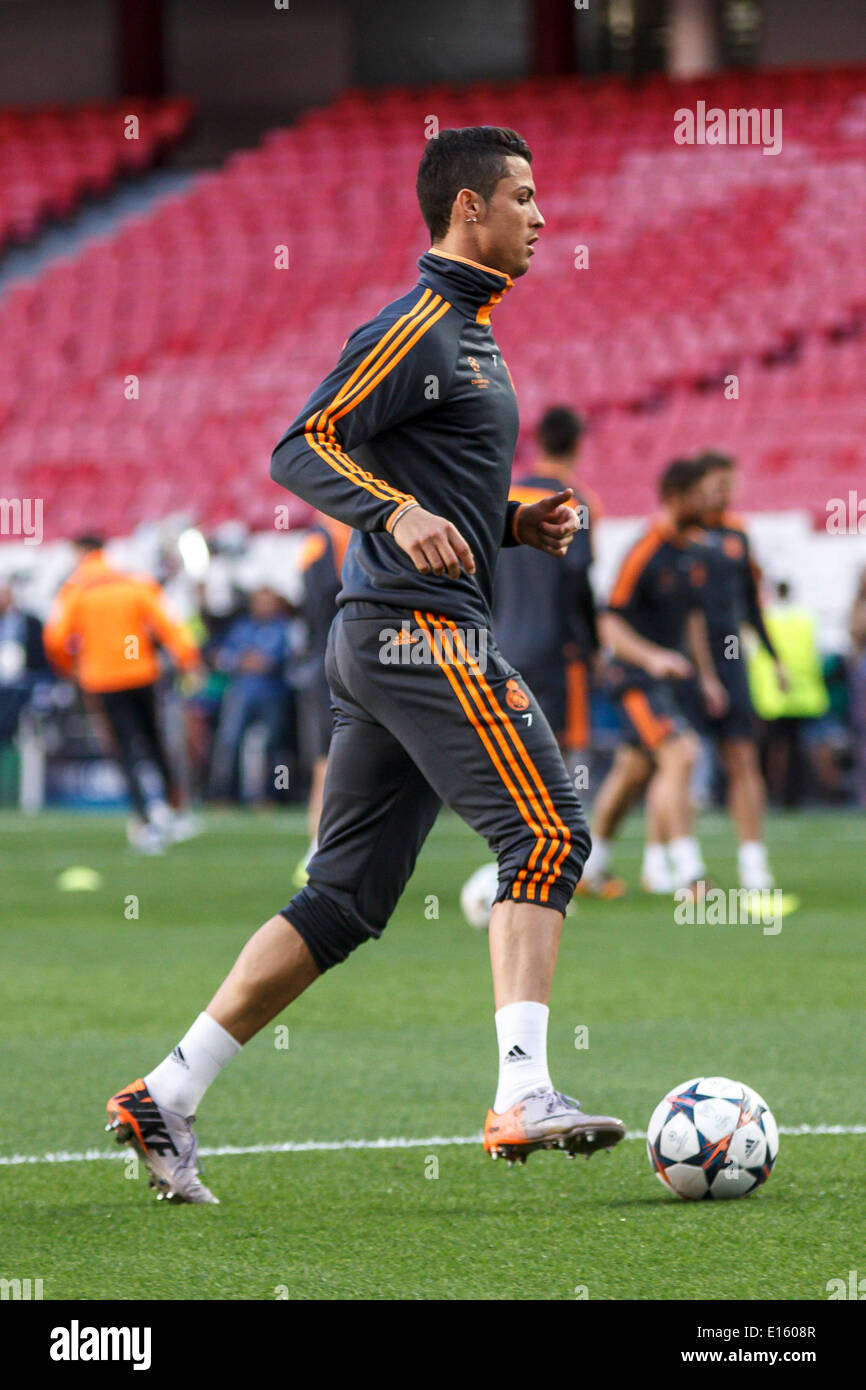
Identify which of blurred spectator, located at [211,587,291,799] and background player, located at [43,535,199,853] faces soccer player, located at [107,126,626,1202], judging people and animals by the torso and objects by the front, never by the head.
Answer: the blurred spectator

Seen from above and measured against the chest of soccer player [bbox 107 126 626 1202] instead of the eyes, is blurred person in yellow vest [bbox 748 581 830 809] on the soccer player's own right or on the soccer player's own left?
on the soccer player's own left

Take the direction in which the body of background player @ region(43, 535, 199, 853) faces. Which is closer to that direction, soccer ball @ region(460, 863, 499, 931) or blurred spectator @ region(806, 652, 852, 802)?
the blurred spectator

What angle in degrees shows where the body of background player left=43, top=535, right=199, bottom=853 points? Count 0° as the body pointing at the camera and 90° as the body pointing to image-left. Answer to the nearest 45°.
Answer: approximately 180°

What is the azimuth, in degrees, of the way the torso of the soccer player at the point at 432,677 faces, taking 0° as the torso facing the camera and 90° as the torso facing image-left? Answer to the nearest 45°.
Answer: approximately 270°

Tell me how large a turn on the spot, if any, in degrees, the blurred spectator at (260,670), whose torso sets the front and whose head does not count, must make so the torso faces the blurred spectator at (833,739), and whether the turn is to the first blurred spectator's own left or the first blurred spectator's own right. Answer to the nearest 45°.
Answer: approximately 90° to the first blurred spectator's own left

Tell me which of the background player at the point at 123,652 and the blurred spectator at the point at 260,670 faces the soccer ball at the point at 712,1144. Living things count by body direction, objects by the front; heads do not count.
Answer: the blurred spectator

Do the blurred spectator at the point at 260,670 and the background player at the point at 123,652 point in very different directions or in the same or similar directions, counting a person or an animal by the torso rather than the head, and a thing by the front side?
very different directions
